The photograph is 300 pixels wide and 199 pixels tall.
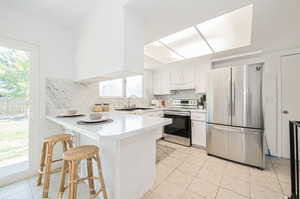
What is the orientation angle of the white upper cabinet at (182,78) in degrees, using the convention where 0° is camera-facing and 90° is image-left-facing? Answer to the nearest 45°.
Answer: approximately 45°

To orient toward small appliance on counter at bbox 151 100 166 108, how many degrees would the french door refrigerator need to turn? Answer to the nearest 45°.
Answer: approximately 45° to its right

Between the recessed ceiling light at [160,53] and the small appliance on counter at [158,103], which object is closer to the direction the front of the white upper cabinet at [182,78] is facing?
the recessed ceiling light

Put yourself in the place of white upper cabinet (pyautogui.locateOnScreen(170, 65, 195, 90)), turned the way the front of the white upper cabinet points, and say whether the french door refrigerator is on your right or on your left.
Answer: on your left

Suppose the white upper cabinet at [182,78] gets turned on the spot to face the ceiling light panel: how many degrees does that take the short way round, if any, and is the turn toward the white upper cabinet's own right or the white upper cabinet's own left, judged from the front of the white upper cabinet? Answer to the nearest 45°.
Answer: approximately 45° to the white upper cabinet's own left

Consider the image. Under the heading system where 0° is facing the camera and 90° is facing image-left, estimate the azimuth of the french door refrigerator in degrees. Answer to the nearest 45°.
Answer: approximately 45°
